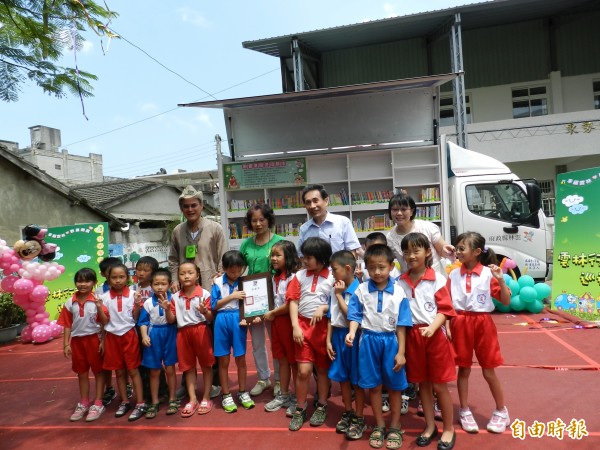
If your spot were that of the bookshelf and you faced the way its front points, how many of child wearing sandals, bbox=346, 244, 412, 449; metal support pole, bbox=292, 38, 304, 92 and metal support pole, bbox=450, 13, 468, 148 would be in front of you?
1

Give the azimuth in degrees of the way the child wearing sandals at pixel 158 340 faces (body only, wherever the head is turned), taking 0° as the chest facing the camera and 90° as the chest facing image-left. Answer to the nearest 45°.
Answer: approximately 0°

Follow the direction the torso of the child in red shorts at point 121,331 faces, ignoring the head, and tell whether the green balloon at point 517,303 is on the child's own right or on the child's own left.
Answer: on the child's own left

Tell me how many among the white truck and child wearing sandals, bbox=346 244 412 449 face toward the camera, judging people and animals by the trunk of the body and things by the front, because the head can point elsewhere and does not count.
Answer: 1

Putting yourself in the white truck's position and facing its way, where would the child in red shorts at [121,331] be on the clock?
The child in red shorts is roughly at 4 o'clock from the white truck.

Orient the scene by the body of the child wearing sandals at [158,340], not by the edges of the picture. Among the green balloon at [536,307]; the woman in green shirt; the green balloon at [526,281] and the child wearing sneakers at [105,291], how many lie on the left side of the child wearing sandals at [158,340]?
3

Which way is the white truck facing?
to the viewer's right

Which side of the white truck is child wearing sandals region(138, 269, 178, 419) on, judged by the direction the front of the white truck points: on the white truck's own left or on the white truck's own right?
on the white truck's own right

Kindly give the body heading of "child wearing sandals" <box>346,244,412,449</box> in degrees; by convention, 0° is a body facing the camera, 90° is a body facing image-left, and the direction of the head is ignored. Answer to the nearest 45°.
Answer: approximately 0°

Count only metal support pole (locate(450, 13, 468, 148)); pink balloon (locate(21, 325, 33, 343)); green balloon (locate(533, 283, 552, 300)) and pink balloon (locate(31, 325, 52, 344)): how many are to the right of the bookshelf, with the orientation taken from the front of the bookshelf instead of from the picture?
2

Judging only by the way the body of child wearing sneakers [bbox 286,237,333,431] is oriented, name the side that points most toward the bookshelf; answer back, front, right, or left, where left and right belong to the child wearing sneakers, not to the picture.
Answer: back

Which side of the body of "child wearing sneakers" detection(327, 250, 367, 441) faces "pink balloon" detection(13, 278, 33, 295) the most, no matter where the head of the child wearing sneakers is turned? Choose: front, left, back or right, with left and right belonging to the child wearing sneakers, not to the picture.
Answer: right
